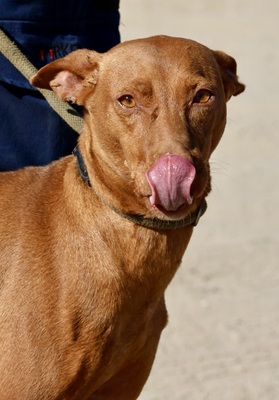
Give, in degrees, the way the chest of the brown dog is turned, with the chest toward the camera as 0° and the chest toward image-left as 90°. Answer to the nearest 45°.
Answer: approximately 315°
